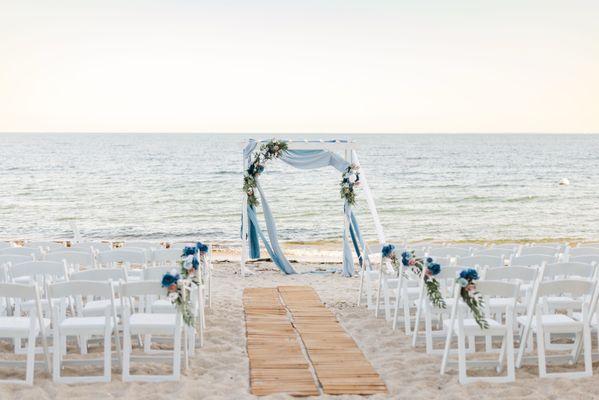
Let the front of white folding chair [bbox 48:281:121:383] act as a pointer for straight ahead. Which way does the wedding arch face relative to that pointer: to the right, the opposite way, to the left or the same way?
the opposite way

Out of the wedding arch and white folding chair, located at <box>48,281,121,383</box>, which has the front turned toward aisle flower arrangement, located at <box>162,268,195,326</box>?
the wedding arch

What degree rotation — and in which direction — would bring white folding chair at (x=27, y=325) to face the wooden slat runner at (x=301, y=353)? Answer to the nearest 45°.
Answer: approximately 45° to its right

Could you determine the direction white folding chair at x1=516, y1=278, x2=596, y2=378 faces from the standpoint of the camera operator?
facing away from the viewer and to the left of the viewer

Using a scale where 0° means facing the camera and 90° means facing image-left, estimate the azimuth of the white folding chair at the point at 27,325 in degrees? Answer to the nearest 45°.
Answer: approximately 225°

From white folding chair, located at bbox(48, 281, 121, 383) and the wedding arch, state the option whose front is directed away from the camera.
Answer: the white folding chair

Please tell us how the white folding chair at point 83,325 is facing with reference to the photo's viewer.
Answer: facing away from the viewer

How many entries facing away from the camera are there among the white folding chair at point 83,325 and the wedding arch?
1
